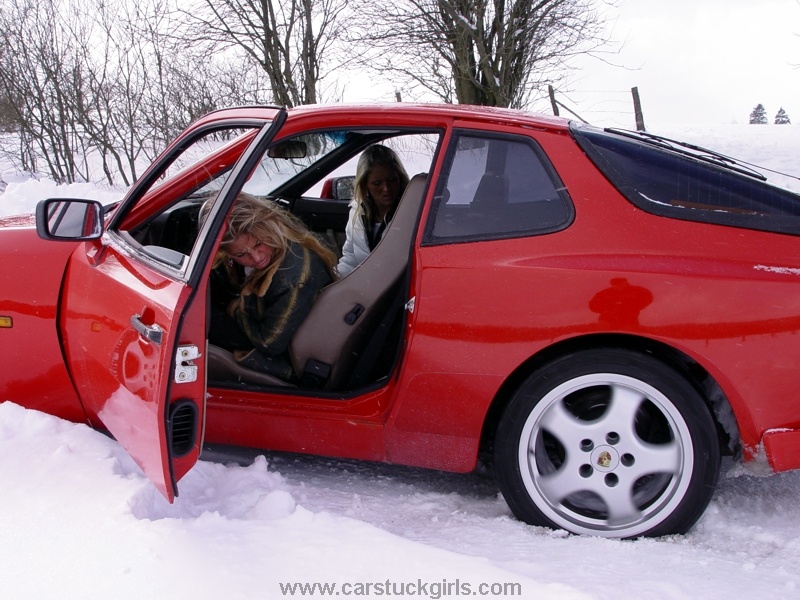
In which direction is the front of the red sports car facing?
to the viewer's left

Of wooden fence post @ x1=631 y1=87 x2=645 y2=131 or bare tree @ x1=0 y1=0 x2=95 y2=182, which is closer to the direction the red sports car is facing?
the bare tree

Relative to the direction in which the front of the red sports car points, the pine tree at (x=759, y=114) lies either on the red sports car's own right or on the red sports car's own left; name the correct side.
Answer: on the red sports car's own right

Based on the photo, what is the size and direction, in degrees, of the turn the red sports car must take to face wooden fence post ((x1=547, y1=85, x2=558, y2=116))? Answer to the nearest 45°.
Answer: approximately 90° to its right

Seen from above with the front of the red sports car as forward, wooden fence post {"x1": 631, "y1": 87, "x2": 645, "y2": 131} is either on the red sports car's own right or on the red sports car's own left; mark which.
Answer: on the red sports car's own right

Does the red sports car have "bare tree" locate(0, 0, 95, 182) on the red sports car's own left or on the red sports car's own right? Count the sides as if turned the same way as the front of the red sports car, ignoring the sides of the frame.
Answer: on the red sports car's own right
